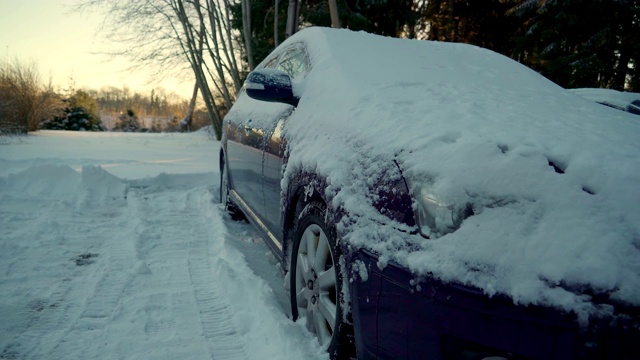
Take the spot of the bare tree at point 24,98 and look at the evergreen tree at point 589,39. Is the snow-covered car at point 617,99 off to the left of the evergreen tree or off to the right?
right

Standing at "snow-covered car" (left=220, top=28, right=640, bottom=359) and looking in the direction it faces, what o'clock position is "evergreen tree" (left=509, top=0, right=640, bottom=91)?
The evergreen tree is roughly at 8 o'clock from the snow-covered car.

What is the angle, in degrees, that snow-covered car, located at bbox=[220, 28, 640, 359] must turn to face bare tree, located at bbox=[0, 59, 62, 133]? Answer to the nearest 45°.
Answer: approximately 180°

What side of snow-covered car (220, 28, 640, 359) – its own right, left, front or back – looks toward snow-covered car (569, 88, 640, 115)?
left

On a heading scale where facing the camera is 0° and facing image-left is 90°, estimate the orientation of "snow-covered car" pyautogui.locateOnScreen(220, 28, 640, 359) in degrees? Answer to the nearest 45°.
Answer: approximately 315°
